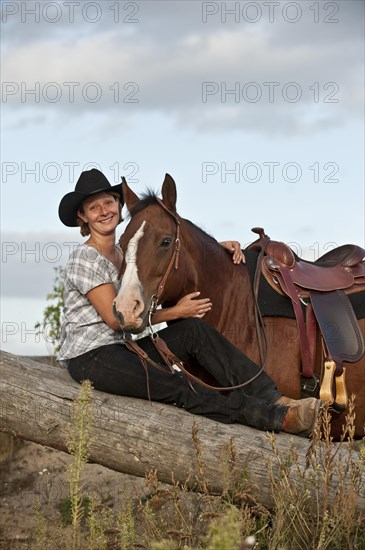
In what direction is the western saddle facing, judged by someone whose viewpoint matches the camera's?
facing to the left of the viewer

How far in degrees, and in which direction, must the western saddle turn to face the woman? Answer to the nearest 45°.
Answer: approximately 45° to its left

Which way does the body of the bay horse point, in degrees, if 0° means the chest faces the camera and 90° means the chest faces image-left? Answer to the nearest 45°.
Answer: approximately 45°
